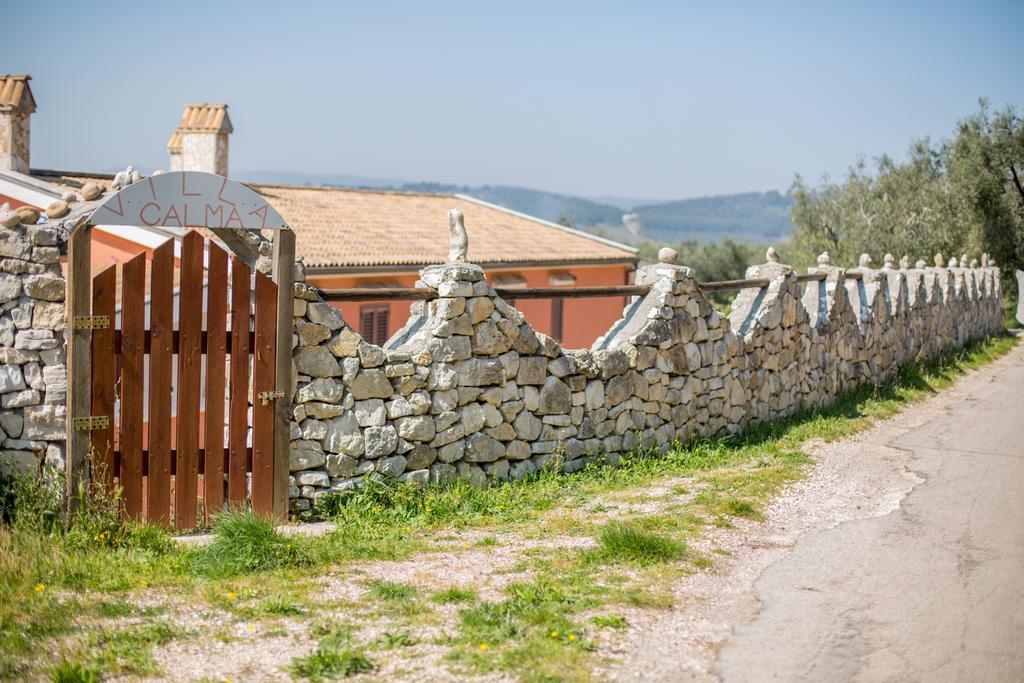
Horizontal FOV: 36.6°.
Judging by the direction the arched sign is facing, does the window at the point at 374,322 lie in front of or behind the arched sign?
behind

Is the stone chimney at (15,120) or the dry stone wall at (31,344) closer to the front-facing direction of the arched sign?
the dry stone wall

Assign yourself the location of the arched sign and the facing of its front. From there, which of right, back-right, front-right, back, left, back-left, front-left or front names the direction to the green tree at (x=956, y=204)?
back-left

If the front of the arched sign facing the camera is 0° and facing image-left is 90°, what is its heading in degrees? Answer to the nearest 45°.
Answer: approximately 0°

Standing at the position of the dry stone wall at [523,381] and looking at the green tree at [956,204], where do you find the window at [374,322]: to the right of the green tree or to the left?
left

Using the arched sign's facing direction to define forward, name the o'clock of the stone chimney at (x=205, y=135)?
The stone chimney is roughly at 6 o'clock from the arched sign.

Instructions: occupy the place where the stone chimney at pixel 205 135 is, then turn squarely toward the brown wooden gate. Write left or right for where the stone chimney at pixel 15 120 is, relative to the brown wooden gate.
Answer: right

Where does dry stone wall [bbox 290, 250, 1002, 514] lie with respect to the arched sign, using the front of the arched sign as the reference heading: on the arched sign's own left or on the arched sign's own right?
on the arched sign's own left
